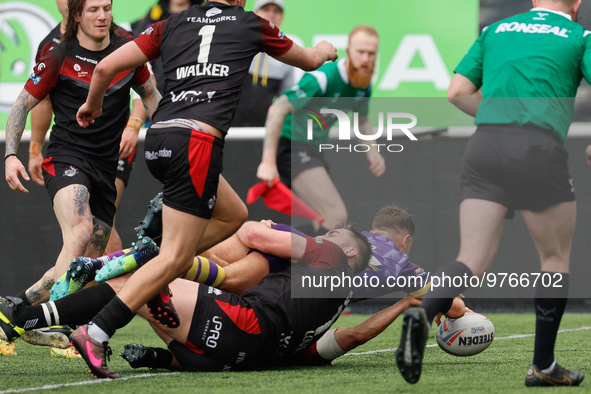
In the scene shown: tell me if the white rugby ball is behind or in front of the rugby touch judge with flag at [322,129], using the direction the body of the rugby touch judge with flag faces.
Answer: in front

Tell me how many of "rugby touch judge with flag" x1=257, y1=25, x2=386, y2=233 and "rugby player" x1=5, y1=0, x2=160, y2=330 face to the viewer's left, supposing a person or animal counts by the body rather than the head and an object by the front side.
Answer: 0

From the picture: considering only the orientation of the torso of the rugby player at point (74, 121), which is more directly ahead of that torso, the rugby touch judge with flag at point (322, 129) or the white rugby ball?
the white rugby ball

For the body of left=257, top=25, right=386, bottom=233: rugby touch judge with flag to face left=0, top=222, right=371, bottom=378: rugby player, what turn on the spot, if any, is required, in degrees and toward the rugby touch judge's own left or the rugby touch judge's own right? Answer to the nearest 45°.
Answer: approximately 45° to the rugby touch judge's own right

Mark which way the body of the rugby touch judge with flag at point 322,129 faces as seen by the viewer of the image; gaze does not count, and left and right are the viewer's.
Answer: facing the viewer and to the right of the viewer

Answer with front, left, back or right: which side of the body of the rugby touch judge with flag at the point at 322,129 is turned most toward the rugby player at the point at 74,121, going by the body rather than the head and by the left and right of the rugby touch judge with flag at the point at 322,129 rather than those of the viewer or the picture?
right

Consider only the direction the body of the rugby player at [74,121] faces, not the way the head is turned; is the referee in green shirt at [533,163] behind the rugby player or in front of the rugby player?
in front
